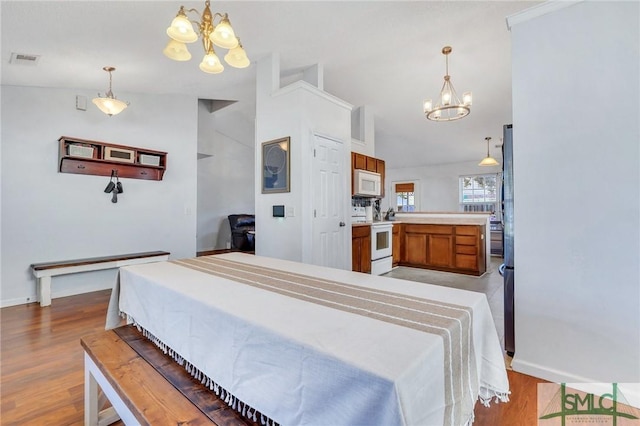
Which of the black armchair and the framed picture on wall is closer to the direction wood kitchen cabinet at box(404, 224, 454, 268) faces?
the framed picture on wall

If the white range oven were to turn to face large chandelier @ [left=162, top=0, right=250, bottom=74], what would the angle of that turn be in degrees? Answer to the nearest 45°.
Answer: approximately 45° to its right

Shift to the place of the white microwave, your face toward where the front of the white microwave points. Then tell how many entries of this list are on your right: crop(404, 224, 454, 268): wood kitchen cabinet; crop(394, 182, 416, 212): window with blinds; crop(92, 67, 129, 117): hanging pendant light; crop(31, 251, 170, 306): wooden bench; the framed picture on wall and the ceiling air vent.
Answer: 4

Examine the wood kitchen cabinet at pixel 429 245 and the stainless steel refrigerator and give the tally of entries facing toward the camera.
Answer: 1

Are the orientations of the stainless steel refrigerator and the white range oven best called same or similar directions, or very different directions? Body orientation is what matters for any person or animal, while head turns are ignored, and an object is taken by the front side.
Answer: very different directions

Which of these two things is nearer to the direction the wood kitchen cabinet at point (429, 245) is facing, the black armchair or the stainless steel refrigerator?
the stainless steel refrigerator

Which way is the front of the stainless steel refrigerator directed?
to the viewer's left

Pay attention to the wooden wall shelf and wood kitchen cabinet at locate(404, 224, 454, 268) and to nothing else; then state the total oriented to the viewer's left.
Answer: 0

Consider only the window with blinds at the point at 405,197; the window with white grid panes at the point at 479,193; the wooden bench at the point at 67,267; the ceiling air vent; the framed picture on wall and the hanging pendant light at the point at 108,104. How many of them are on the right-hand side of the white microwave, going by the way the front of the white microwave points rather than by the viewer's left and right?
4

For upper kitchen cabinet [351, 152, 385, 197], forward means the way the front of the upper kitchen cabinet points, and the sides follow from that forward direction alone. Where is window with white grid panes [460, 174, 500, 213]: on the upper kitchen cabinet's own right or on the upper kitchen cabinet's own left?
on the upper kitchen cabinet's own left

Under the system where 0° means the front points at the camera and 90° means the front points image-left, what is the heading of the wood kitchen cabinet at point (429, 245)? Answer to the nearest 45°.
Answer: approximately 0°

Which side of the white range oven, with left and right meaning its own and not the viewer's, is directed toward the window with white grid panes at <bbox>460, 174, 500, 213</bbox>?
left

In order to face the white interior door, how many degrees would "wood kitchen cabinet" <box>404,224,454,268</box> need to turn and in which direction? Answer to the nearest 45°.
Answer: approximately 45° to its right
